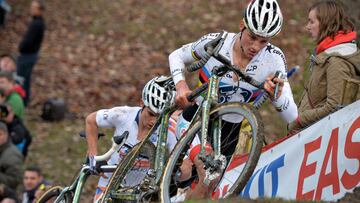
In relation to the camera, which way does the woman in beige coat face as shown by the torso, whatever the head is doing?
to the viewer's left

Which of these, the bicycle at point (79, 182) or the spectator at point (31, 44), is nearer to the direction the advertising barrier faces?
the bicycle

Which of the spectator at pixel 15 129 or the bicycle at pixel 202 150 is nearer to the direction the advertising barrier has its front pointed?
the bicycle

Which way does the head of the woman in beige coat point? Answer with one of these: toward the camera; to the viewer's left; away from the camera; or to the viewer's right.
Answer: to the viewer's left

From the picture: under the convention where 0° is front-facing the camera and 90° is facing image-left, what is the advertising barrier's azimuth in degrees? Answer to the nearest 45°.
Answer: approximately 45°
